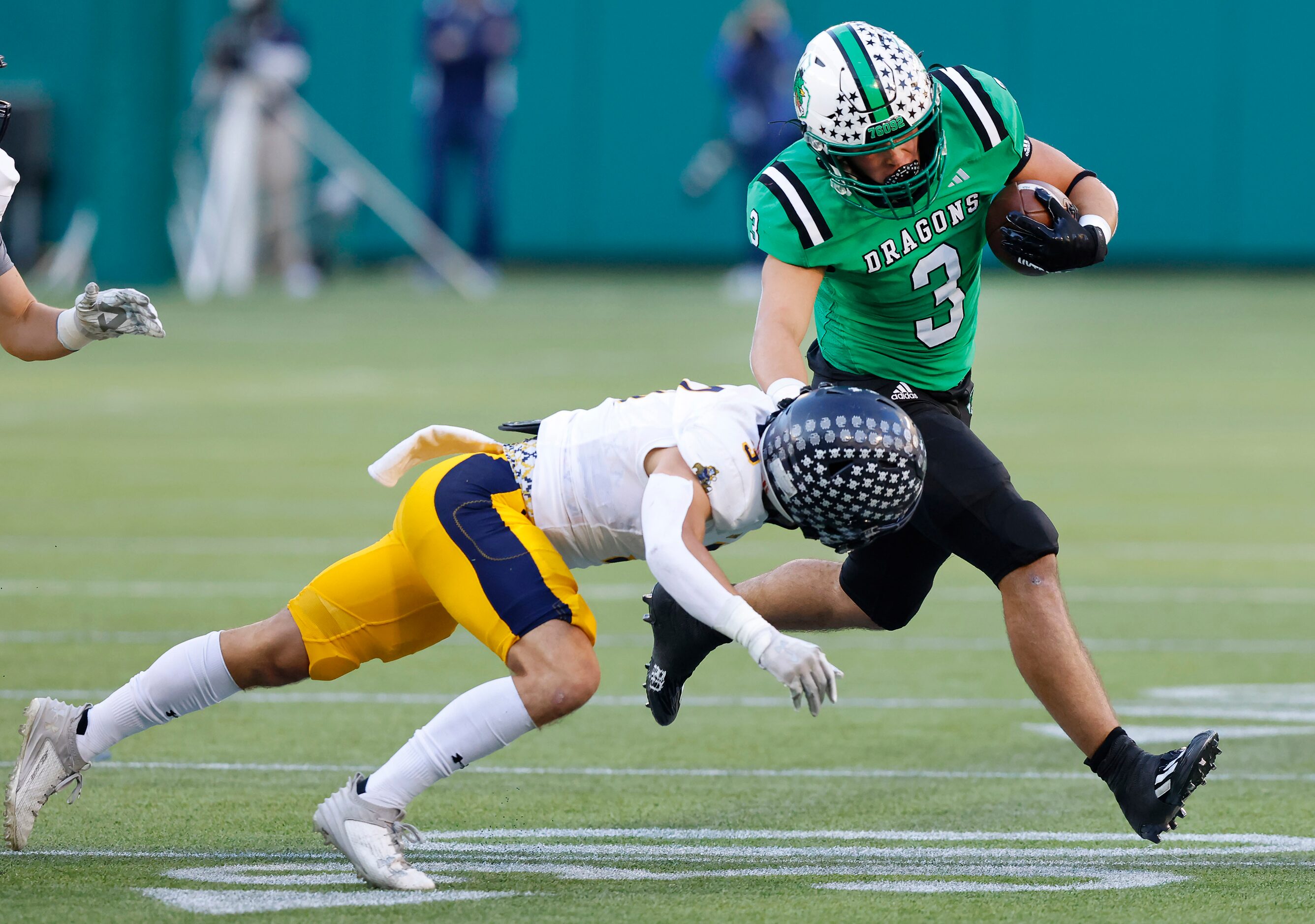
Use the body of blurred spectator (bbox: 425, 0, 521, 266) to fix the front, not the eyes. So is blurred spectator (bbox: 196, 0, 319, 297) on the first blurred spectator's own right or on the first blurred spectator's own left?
on the first blurred spectator's own right

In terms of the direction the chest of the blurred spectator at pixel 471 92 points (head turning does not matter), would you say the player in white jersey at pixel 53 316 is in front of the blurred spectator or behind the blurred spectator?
in front

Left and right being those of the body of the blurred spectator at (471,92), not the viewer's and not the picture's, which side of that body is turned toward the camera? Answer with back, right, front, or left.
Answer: front

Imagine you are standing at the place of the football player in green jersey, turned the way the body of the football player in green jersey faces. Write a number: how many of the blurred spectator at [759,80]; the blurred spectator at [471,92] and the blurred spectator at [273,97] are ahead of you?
0

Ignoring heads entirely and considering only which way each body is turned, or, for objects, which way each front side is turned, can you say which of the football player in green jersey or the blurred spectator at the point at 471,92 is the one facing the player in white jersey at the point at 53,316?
the blurred spectator

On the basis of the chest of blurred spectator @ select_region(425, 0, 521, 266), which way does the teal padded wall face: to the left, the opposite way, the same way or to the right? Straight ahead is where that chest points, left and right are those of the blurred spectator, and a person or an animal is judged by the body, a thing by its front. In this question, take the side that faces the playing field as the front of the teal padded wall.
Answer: the same way

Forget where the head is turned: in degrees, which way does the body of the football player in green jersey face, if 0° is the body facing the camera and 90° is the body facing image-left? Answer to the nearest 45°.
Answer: approximately 315°

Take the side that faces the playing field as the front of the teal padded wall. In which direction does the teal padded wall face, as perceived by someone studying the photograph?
facing the viewer

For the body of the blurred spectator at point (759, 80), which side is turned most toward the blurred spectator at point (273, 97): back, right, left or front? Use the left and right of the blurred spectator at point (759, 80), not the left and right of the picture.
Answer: right
